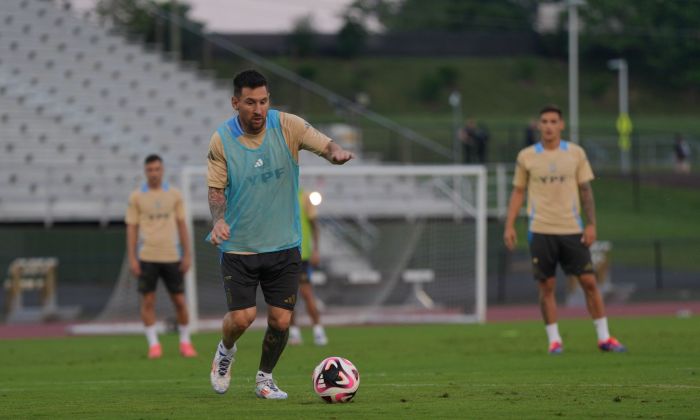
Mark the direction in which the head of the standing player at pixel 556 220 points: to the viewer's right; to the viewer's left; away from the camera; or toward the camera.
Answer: toward the camera

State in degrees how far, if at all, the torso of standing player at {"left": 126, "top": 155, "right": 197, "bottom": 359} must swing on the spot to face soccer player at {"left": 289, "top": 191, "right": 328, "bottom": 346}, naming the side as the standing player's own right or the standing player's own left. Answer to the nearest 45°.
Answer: approximately 135° to the standing player's own left

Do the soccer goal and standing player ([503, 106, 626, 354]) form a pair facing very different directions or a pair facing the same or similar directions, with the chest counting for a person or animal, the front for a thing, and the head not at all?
same or similar directions

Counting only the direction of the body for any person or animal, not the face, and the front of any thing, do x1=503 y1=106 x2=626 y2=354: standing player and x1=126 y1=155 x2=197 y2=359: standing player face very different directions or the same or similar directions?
same or similar directions

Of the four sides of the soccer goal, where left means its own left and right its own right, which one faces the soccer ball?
front

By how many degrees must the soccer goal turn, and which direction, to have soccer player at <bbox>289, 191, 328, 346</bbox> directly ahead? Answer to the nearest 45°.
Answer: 0° — it already faces them

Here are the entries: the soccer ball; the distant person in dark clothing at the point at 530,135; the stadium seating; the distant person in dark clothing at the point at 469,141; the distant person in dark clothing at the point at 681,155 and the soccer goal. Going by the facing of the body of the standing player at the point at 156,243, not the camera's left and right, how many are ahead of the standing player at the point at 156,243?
1

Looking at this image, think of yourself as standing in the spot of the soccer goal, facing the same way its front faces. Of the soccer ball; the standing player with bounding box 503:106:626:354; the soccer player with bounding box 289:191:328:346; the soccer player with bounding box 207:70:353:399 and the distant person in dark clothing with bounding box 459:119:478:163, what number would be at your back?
1

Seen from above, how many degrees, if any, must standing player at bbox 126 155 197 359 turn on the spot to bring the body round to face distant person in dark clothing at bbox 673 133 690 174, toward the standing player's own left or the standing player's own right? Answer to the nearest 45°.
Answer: approximately 135° to the standing player's own left

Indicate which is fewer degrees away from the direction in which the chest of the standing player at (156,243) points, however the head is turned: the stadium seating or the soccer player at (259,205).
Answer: the soccer player

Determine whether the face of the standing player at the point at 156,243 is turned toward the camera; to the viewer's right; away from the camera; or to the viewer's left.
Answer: toward the camera

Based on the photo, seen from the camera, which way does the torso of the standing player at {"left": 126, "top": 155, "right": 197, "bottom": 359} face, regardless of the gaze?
toward the camera

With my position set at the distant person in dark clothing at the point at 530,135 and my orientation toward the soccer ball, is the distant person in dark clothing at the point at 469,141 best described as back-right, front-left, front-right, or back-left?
front-right

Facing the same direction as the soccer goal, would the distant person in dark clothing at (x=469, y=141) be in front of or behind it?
behind

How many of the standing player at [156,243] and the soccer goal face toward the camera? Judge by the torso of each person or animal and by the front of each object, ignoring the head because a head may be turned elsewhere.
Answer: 2
